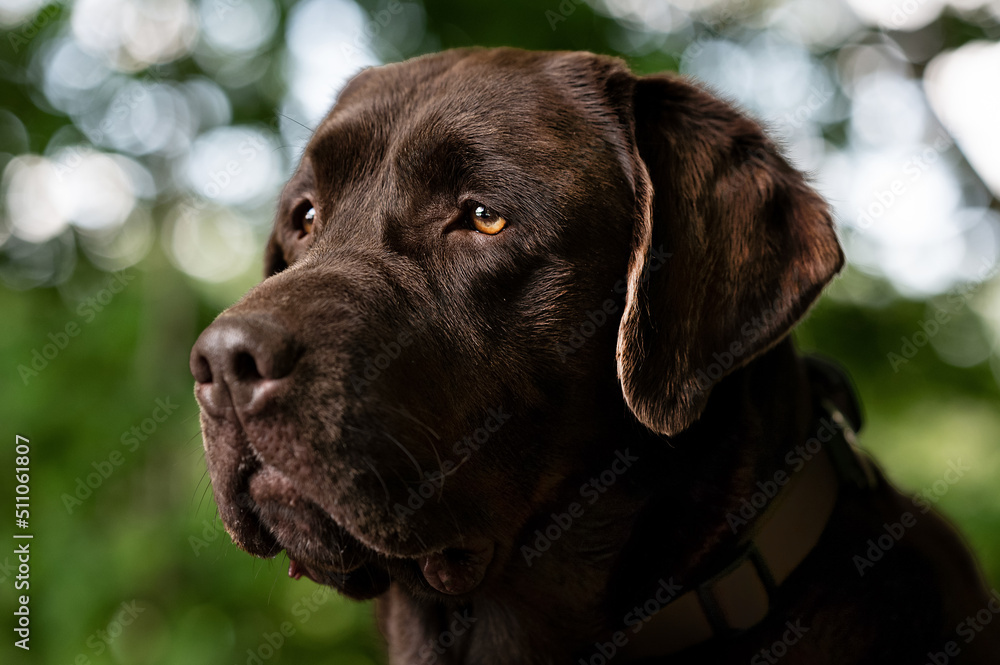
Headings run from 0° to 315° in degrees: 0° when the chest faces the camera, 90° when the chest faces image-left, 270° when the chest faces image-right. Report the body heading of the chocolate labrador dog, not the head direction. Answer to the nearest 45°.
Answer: approximately 45°
